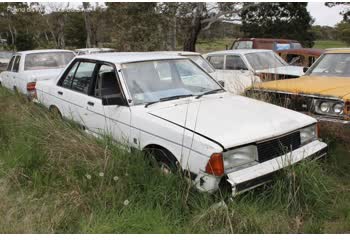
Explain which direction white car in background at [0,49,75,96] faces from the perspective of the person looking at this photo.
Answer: facing away from the viewer and to the left of the viewer

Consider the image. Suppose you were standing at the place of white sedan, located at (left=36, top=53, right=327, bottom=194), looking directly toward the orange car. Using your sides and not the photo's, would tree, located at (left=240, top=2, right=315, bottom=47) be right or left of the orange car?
left

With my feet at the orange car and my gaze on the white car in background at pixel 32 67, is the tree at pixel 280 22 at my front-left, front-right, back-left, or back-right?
front-right

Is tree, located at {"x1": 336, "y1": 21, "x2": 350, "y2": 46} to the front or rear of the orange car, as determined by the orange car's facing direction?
to the rear

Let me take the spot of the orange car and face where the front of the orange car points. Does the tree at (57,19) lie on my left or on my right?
on my right

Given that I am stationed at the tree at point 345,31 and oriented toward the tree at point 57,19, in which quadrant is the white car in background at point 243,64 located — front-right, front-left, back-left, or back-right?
front-left

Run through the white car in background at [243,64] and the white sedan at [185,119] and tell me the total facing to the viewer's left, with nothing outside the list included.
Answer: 0

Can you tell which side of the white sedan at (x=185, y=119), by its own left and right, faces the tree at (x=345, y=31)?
left

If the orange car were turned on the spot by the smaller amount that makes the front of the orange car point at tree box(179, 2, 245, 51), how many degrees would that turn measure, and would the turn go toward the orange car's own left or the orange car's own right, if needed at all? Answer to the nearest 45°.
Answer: approximately 135° to the orange car's own right

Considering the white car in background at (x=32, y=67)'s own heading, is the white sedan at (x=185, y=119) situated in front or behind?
behind

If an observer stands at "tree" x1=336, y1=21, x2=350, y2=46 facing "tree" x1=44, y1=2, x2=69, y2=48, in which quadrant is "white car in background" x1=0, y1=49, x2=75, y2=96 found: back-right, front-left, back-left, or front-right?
front-left

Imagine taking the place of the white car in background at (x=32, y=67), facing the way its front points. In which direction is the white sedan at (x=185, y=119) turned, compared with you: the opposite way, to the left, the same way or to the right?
the opposite way

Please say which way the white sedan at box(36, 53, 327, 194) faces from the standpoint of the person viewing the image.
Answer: facing the viewer and to the right of the viewer

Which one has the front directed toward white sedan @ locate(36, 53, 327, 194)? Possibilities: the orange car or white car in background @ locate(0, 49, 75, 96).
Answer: the orange car

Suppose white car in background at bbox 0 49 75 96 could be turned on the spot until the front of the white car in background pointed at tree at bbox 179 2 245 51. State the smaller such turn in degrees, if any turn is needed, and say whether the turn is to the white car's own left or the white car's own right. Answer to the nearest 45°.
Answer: approximately 90° to the white car's own right

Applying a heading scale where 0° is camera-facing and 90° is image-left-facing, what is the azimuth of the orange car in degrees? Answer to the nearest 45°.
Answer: approximately 45°
